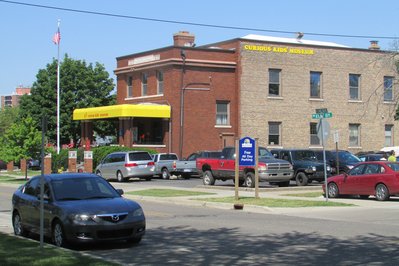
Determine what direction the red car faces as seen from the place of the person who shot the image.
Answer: facing away from the viewer and to the left of the viewer

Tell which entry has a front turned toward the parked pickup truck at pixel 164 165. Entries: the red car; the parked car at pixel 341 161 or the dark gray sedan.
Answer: the red car

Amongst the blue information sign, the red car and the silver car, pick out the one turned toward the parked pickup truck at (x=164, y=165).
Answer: the red car

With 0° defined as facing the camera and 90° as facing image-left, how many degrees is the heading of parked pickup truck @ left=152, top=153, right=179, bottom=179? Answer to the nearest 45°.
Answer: approximately 135°

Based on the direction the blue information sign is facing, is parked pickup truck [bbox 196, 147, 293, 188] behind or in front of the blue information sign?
behind

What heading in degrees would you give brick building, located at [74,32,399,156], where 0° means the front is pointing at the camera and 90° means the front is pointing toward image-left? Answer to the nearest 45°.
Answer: approximately 45°

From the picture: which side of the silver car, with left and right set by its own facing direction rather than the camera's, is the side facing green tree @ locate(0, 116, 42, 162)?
left
